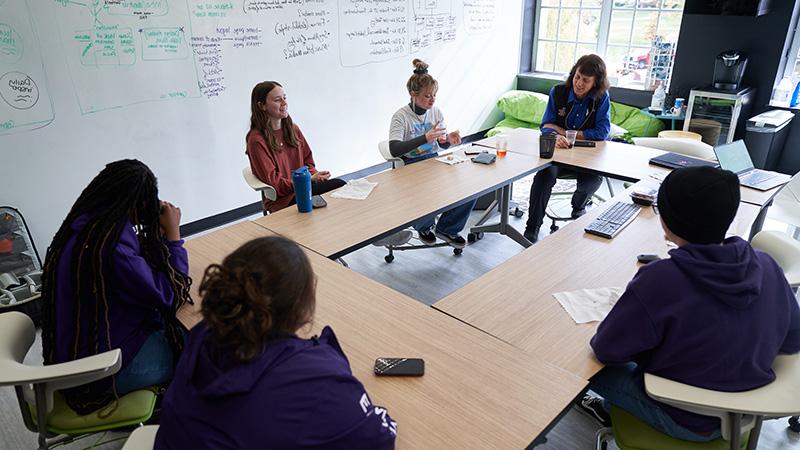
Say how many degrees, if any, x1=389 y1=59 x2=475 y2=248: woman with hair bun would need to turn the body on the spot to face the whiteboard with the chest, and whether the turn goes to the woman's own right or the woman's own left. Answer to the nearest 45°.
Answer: approximately 135° to the woman's own right

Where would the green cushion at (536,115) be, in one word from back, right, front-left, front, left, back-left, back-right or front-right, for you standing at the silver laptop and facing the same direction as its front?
back

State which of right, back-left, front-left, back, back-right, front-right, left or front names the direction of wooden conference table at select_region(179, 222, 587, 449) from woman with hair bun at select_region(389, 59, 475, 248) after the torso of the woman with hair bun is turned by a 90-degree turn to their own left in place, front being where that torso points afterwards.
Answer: back-right

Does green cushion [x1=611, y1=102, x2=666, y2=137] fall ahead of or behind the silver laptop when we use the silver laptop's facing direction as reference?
behind

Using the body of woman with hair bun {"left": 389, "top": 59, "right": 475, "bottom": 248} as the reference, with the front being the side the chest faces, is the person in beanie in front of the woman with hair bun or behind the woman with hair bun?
in front

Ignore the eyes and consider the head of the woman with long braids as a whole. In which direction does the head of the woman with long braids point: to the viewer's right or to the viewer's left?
to the viewer's right

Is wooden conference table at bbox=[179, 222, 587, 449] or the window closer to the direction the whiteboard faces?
the wooden conference table

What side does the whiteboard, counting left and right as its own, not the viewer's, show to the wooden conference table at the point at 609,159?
front

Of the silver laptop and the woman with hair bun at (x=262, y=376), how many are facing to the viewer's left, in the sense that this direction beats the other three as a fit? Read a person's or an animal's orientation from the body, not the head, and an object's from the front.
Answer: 0

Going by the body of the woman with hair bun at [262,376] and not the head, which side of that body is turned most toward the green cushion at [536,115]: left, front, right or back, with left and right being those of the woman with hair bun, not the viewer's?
front

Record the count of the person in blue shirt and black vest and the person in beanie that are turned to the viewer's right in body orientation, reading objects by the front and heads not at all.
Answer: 0

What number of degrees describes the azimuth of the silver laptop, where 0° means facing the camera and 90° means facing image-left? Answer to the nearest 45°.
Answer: approximately 315°

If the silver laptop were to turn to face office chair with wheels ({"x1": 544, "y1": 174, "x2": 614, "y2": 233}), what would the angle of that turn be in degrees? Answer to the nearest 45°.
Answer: approximately 180°

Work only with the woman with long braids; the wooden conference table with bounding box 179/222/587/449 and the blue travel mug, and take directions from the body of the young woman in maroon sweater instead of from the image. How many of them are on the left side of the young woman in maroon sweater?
0

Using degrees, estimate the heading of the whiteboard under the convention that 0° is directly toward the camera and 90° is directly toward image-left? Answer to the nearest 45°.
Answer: approximately 315°

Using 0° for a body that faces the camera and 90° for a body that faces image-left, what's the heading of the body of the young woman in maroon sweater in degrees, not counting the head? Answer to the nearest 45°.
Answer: approximately 315°

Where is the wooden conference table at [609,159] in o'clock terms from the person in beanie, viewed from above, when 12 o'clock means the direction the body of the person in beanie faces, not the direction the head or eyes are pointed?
The wooden conference table is roughly at 1 o'clock from the person in beanie.

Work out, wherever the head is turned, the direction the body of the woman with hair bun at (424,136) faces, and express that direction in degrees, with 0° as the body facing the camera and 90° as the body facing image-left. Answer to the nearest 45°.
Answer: approximately 315°

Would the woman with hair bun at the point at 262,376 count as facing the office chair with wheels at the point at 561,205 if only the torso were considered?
yes

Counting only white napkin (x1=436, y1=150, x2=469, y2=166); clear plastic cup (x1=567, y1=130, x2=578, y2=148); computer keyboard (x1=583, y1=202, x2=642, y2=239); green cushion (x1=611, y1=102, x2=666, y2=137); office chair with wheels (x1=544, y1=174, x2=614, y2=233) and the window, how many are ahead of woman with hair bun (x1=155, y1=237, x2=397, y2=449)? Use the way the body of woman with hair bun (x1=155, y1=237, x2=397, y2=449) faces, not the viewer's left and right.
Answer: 6
